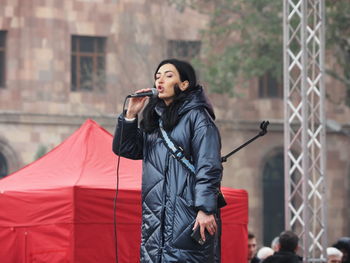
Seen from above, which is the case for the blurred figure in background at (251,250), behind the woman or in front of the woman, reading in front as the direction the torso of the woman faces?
behind

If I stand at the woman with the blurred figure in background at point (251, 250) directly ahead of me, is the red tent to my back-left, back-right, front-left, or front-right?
front-left

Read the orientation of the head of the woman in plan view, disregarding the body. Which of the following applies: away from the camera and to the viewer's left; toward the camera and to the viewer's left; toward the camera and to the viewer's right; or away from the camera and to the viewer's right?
toward the camera and to the viewer's left

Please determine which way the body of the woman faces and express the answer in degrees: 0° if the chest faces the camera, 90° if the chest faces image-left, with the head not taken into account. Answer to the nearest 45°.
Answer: approximately 45°

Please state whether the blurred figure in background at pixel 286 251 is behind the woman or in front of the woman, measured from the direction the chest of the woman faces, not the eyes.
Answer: behind
